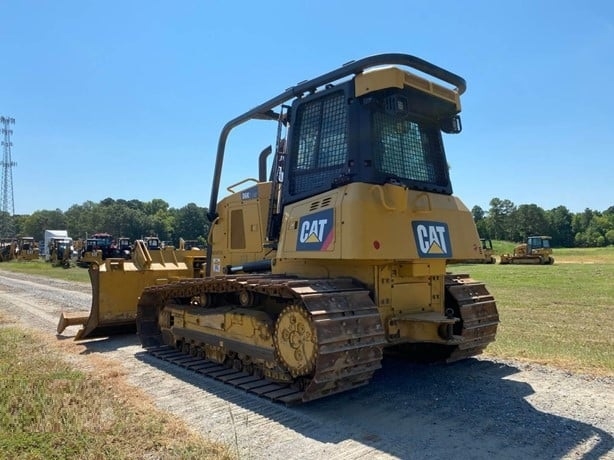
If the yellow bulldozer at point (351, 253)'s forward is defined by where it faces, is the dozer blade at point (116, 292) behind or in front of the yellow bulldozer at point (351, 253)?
in front

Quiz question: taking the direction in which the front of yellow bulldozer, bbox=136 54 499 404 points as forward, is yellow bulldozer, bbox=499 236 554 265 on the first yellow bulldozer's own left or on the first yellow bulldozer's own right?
on the first yellow bulldozer's own right

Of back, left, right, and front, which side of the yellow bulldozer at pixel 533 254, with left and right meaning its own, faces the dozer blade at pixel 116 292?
left

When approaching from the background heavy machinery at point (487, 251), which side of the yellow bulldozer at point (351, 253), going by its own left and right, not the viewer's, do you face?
right

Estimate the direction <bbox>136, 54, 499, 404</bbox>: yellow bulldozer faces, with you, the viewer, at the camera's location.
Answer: facing away from the viewer and to the left of the viewer

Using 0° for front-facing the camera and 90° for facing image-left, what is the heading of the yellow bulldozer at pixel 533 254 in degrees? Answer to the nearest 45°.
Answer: approximately 90°

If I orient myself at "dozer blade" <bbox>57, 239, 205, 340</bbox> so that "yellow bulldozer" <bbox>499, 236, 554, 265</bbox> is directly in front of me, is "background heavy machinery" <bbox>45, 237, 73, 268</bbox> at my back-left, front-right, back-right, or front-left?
front-left

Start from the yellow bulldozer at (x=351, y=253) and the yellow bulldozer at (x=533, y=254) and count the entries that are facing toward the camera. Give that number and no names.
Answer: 0

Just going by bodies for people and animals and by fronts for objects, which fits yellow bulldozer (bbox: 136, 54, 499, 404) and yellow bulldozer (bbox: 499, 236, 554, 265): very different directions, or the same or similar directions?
same or similar directions

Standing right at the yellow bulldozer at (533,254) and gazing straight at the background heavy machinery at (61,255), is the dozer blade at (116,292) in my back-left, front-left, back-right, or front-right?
front-left

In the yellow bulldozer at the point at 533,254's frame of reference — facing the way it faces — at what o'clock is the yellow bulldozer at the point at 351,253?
the yellow bulldozer at the point at 351,253 is roughly at 9 o'clock from the yellow bulldozer at the point at 533,254.
